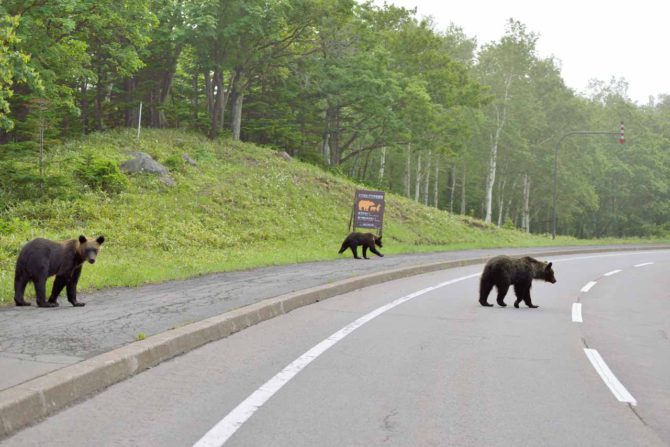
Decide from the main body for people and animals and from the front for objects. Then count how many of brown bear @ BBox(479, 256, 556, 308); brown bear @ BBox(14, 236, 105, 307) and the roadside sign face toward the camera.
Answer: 1

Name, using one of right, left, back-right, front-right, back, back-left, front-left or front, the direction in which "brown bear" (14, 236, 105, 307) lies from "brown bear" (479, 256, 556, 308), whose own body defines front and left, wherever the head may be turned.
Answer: back-right

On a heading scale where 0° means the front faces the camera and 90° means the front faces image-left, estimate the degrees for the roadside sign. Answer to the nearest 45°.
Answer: approximately 0°

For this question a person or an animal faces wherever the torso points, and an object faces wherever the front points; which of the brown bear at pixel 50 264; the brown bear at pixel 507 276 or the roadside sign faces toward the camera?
the roadside sign

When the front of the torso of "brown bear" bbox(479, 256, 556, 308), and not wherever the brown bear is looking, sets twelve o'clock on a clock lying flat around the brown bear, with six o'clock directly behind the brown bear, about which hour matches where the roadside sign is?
The roadside sign is roughly at 8 o'clock from the brown bear.

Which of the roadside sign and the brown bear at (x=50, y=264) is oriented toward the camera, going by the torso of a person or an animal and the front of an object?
the roadside sign

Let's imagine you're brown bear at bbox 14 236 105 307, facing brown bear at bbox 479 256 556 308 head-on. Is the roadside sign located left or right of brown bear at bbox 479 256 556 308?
left

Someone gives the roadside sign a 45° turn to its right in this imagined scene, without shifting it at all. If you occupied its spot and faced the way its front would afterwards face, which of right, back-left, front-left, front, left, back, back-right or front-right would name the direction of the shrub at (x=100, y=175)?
front-right

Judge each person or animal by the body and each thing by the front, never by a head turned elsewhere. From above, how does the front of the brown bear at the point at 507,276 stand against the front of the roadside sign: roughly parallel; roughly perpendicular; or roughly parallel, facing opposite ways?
roughly perpendicular

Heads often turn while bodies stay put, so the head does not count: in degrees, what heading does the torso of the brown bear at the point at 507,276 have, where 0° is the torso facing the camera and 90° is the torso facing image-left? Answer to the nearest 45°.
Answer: approximately 270°

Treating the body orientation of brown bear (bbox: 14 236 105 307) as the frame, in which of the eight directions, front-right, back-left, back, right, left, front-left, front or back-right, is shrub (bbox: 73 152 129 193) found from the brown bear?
left

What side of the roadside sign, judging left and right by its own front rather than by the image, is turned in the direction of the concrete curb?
front

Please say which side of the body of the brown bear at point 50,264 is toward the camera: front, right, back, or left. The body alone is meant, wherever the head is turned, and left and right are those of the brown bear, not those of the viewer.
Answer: right

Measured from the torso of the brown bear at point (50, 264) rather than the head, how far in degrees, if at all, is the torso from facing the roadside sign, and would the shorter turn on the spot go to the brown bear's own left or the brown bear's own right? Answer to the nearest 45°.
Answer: approximately 45° to the brown bear's own left

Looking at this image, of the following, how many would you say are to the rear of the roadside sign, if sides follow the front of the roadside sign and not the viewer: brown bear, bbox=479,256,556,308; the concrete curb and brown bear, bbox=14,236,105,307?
0

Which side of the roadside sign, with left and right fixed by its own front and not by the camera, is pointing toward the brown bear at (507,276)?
front
